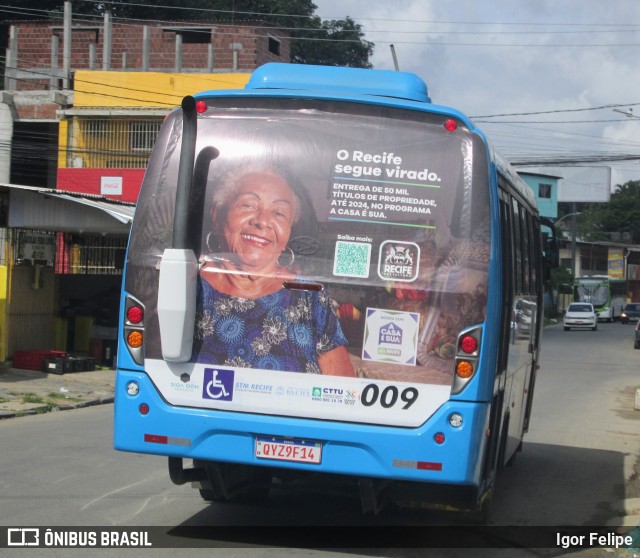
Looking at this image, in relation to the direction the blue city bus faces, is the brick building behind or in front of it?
in front

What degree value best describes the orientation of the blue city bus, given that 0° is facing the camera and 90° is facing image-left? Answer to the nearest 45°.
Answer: approximately 180°

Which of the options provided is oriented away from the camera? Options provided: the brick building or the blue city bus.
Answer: the blue city bus

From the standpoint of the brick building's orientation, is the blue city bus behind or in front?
in front

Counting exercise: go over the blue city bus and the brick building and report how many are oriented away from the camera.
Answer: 1

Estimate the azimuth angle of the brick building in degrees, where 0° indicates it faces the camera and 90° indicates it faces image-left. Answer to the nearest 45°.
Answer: approximately 0°
